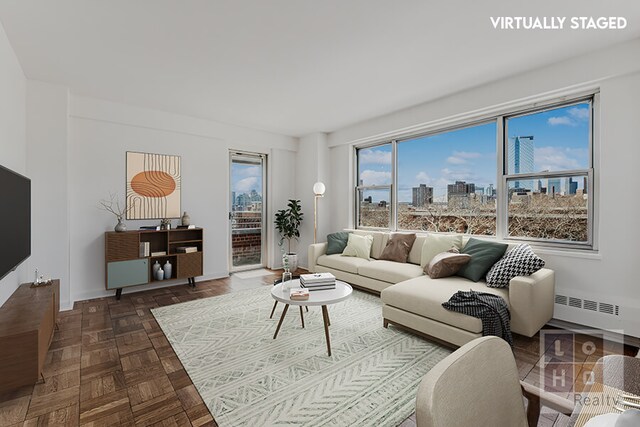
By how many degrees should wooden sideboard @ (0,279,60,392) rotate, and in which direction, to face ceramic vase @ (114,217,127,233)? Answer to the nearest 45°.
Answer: approximately 45° to its left

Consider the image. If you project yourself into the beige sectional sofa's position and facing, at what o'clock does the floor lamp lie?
The floor lamp is roughly at 3 o'clock from the beige sectional sofa.

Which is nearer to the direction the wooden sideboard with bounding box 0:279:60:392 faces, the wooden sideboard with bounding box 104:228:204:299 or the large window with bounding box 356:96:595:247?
the large window

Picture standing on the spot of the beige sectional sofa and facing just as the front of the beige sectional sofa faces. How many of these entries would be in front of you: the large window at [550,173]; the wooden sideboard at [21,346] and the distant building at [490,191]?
1

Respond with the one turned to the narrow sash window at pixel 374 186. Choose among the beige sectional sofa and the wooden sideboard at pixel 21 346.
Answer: the wooden sideboard

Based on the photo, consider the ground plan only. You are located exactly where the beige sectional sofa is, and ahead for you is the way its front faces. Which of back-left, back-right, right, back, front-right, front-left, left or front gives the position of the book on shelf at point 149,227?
front-right

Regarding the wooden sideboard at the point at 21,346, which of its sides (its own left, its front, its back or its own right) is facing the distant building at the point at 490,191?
front

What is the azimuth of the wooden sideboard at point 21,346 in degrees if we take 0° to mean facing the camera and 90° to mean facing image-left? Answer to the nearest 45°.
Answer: approximately 270°

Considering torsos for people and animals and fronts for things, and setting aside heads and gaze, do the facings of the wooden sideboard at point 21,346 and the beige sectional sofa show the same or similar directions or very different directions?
very different directions

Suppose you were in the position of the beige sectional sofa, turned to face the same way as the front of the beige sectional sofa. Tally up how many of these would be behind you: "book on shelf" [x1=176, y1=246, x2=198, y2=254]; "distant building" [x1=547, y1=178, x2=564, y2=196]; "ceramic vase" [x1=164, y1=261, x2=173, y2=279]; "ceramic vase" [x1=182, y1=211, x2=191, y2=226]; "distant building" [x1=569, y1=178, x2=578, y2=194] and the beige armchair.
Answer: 2

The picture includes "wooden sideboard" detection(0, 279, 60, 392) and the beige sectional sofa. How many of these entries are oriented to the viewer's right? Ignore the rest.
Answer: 1

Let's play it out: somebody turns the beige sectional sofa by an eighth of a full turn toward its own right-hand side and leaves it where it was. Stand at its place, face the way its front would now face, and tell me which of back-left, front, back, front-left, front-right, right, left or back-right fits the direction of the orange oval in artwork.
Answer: front

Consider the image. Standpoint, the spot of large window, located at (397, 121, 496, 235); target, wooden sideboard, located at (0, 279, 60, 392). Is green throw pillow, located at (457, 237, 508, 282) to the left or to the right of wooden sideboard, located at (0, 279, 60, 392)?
left
